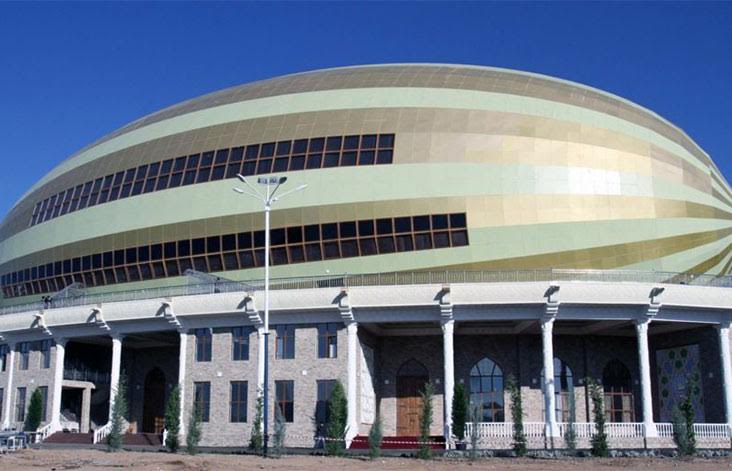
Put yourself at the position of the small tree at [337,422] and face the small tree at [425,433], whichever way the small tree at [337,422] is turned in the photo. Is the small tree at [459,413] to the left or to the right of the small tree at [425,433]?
left

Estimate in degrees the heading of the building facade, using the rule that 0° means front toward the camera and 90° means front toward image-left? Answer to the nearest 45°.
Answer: approximately 0°

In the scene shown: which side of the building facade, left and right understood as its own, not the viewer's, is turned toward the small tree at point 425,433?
front

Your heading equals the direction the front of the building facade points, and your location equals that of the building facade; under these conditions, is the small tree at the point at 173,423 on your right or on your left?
on your right

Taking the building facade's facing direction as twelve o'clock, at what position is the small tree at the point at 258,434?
The small tree is roughly at 2 o'clock from the building facade.
